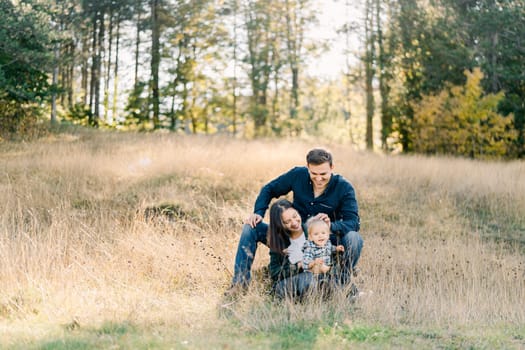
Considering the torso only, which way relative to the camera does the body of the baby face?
toward the camera

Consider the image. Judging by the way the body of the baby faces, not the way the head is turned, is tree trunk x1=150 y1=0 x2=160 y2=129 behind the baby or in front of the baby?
behind

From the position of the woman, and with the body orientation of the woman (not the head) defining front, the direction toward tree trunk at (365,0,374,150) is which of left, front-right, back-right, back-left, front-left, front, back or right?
back-left

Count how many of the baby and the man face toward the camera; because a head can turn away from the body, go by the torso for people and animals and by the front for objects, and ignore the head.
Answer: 2

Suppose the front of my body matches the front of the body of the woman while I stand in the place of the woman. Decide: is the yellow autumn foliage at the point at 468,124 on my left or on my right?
on my left

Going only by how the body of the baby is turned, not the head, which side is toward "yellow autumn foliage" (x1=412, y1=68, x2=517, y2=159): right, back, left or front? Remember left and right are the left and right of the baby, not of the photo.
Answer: back

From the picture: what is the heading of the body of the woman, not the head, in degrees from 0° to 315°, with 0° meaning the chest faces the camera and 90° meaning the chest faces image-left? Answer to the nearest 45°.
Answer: approximately 315°

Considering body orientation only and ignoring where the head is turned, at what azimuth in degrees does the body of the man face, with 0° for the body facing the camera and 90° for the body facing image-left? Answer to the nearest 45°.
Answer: approximately 0°

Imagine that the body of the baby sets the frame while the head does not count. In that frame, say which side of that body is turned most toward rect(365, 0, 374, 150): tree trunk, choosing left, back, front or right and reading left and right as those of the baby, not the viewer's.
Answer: back

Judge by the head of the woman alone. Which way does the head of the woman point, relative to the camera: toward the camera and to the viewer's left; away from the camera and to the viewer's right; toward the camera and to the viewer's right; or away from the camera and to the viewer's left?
toward the camera and to the viewer's right
